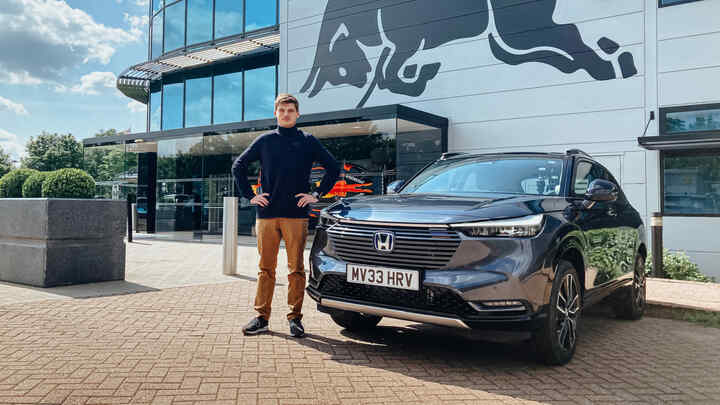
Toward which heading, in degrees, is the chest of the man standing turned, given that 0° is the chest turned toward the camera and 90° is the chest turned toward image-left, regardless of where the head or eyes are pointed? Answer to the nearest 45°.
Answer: approximately 0°

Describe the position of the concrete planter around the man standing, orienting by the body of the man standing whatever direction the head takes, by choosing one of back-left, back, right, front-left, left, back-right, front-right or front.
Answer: back-right

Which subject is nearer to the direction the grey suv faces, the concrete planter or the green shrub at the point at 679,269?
the concrete planter

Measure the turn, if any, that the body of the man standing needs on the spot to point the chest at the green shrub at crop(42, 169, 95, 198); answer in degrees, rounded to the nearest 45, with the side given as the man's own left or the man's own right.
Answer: approximately 135° to the man's own right

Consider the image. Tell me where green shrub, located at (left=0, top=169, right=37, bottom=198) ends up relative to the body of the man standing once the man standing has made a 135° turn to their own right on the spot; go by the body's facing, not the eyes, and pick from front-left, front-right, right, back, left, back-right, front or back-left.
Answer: front

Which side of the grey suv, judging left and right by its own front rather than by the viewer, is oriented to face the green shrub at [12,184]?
right

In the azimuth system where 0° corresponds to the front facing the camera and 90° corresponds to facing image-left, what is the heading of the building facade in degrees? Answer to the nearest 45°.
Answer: approximately 45°
